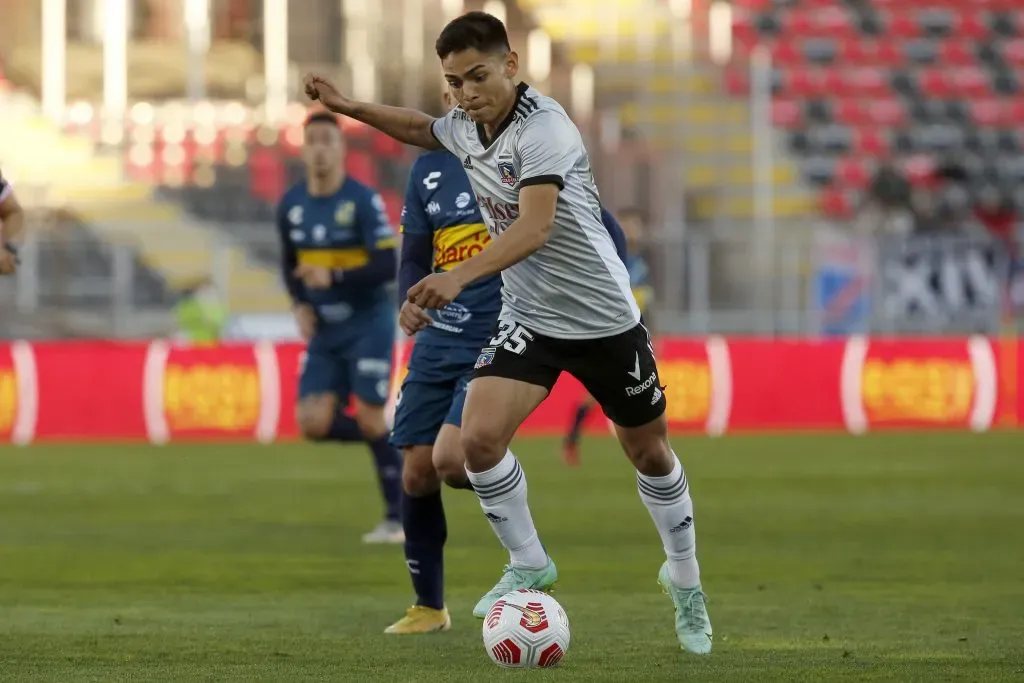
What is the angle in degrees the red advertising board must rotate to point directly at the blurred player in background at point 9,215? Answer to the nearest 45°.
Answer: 0° — it already faces them

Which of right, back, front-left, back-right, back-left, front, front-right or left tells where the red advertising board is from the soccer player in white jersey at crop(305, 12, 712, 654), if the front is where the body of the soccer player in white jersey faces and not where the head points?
back-right

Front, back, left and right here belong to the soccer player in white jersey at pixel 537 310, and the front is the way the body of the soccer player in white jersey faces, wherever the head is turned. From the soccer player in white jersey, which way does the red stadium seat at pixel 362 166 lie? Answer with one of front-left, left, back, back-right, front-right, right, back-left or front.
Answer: back-right

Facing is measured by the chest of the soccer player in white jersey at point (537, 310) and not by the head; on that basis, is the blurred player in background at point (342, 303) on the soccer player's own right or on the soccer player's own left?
on the soccer player's own right

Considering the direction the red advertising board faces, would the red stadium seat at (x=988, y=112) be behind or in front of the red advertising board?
behind

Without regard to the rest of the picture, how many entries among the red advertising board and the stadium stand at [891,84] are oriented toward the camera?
2

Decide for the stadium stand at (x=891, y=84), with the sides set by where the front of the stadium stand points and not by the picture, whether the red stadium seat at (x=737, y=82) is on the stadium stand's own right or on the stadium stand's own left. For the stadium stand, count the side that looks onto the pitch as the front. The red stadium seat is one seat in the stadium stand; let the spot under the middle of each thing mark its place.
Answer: on the stadium stand's own right

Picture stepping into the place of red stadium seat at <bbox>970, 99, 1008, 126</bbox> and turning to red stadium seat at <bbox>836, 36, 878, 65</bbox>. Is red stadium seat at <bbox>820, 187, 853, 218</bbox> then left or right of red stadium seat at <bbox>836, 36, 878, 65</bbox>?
left

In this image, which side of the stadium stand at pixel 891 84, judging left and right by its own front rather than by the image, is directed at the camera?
front

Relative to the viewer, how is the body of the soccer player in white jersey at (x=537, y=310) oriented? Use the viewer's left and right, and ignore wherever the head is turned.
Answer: facing the viewer and to the left of the viewer
